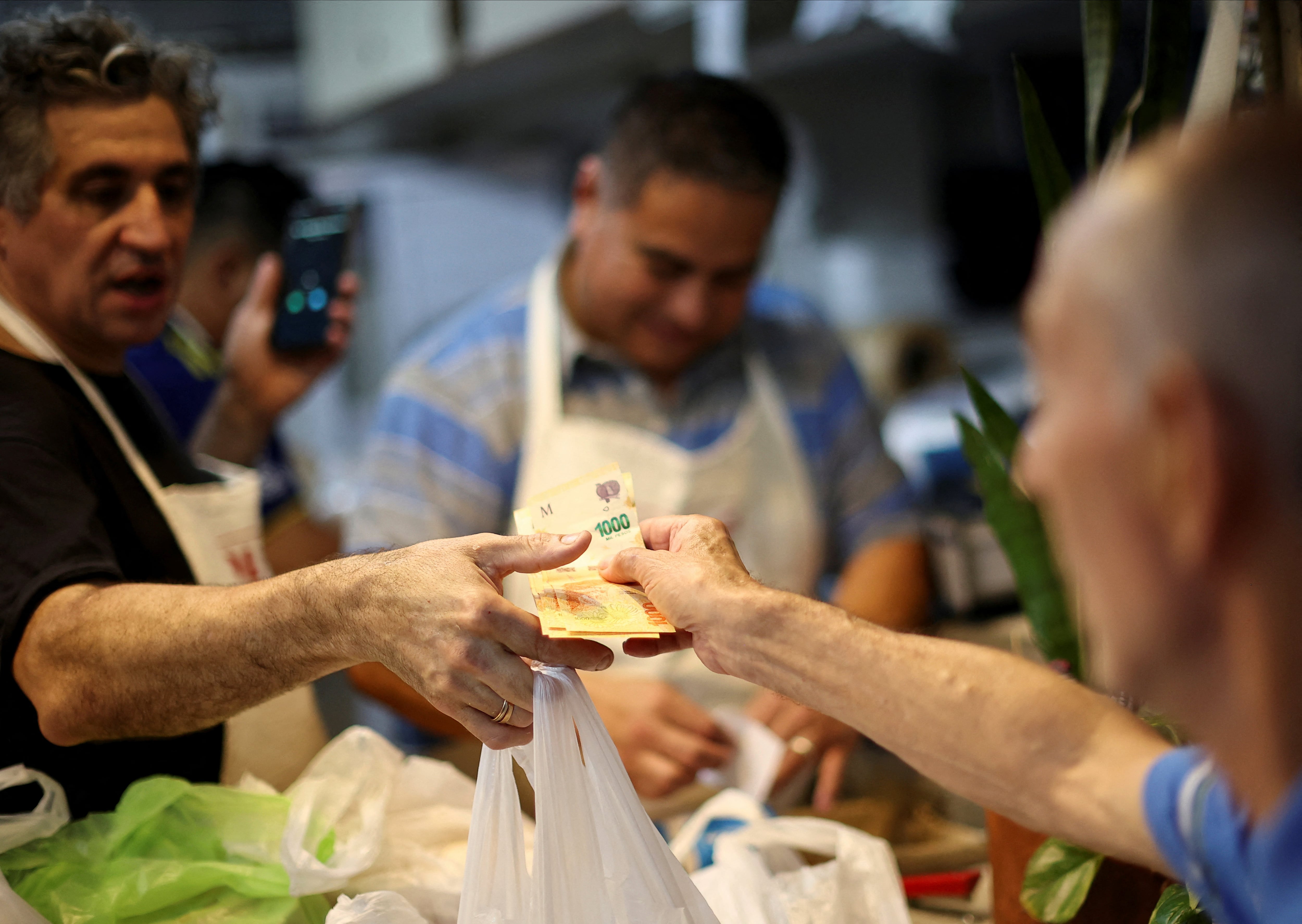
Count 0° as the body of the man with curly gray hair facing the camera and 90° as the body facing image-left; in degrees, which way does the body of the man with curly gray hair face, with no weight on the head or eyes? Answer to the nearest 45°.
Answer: approximately 315°

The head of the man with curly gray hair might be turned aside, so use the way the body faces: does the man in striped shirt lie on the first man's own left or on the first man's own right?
on the first man's own left

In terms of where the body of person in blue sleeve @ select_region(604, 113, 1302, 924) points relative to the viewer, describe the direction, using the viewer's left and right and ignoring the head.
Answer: facing away from the viewer and to the left of the viewer

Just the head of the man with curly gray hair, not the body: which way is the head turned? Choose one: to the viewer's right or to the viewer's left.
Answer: to the viewer's right
